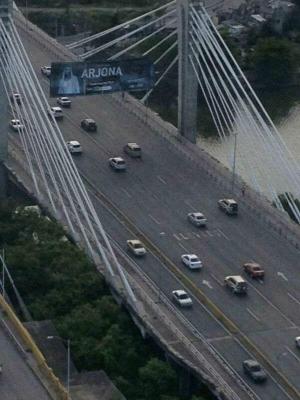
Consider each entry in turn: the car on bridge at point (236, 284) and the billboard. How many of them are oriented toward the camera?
1

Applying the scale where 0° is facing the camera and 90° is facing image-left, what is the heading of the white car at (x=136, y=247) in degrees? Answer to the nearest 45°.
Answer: approximately 315°

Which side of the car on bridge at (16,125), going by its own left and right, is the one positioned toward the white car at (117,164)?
front

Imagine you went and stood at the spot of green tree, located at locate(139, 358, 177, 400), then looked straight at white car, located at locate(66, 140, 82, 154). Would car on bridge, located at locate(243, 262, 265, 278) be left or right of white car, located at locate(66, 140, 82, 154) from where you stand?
right
